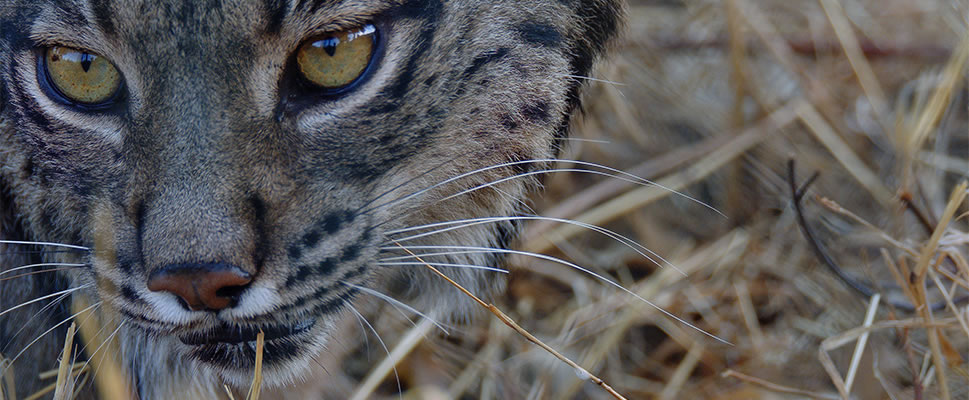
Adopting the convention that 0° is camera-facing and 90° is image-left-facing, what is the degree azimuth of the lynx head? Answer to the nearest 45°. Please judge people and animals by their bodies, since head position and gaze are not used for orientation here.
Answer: approximately 0°

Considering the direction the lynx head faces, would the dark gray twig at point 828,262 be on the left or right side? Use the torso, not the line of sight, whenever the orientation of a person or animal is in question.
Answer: on its left
